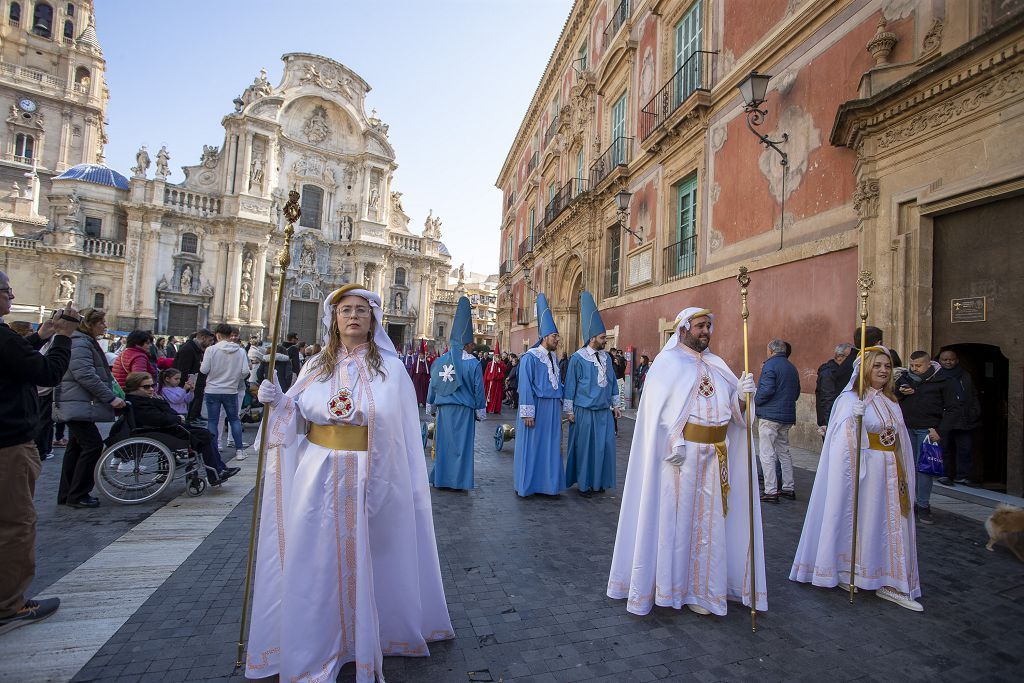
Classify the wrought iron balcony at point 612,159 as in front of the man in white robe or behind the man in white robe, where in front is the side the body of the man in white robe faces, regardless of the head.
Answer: behind

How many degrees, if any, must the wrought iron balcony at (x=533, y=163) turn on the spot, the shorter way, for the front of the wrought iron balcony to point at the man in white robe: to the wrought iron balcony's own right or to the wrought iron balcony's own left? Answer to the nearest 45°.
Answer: approximately 45° to the wrought iron balcony's own left

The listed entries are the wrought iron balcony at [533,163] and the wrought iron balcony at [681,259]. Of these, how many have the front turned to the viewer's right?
0

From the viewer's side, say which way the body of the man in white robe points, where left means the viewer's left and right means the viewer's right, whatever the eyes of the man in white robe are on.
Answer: facing the viewer and to the right of the viewer

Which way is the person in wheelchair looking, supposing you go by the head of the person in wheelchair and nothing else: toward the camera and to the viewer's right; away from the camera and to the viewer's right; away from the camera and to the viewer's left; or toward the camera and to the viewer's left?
toward the camera and to the viewer's right

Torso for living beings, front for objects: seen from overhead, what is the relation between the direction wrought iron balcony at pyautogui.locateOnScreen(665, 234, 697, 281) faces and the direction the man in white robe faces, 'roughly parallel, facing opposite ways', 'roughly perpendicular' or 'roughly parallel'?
roughly perpendicular

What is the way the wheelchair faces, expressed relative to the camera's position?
facing to the right of the viewer

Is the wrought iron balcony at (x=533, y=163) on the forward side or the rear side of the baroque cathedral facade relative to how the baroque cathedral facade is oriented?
on the forward side

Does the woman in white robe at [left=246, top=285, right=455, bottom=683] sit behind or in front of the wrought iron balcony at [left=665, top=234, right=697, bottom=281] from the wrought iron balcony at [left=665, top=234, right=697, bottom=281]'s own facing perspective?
in front

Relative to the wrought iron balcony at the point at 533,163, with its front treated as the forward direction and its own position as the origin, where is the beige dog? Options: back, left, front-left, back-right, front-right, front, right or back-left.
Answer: front-left

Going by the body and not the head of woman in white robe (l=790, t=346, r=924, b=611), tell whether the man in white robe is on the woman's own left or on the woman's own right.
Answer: on the woman's own right

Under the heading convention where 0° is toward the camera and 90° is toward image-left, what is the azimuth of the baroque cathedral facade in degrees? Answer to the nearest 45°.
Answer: approximately 315°

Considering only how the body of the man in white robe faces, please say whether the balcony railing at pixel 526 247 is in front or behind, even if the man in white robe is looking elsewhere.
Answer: behind

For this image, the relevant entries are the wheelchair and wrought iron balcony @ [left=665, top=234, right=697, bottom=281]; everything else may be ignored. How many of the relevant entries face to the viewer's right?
1

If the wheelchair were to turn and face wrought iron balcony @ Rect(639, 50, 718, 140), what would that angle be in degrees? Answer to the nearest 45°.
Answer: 0° — it already faces it

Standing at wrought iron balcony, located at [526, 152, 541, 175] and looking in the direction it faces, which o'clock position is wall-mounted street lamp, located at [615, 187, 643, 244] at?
The wall-mounted street lamp is roughly at 10 o'clock from the wrought iron balcony.

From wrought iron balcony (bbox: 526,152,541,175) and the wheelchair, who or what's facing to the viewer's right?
the wheelchair

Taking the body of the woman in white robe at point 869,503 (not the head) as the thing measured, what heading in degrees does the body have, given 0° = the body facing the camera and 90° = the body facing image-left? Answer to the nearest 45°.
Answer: approximately 315°

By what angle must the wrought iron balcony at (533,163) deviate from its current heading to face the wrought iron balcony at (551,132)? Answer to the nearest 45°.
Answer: approximately 45° to its left

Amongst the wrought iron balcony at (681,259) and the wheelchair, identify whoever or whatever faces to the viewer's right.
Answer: the wheelchair
